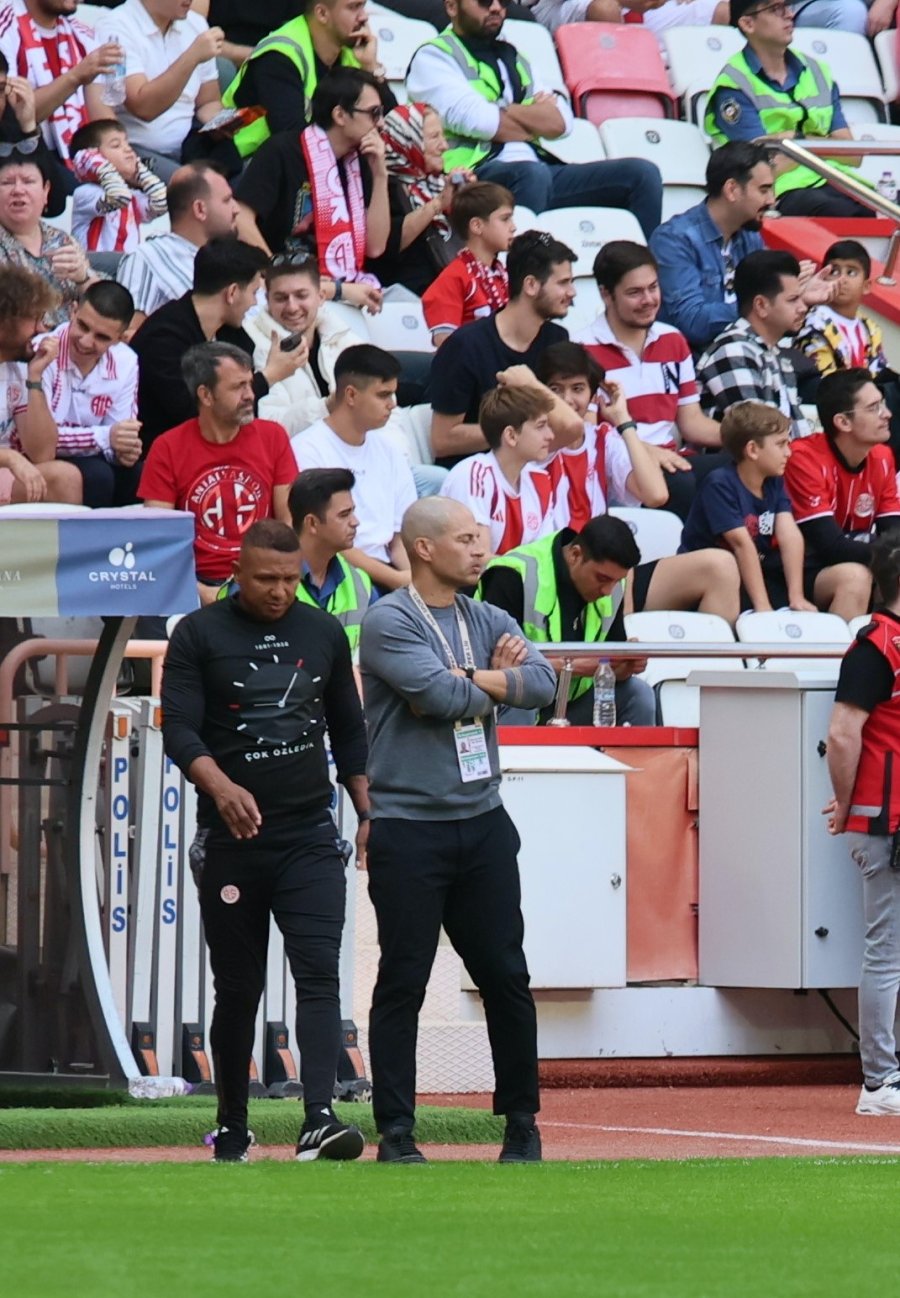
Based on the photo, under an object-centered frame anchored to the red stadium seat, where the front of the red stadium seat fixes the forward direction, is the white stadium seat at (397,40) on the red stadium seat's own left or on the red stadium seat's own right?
on the red stadium seat's own right

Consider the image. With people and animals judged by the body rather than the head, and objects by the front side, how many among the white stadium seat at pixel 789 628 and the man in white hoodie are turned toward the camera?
2

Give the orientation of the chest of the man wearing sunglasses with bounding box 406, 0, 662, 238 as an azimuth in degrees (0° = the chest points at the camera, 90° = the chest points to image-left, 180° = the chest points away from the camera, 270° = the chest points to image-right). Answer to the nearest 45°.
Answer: approximately 315°

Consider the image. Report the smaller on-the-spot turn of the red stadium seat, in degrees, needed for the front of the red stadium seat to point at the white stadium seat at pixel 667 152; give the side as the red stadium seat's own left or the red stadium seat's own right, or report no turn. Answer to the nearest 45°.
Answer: approximately 45° to the red stadium seat's own left

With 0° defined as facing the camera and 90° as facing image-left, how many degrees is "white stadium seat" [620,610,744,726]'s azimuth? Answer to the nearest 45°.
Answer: approximately 315°

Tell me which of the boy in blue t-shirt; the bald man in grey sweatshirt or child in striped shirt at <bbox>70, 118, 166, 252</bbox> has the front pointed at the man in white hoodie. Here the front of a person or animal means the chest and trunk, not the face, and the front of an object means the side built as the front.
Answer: the child in striped shirt

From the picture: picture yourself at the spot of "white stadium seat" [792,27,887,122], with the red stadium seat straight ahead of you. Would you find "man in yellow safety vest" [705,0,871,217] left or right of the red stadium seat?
left

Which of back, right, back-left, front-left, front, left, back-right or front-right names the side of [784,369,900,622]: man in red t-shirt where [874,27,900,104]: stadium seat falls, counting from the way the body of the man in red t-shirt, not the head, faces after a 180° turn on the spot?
front-right

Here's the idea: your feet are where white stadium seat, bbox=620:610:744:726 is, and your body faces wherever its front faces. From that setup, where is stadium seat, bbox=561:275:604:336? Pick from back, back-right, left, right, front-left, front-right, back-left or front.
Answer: back-left

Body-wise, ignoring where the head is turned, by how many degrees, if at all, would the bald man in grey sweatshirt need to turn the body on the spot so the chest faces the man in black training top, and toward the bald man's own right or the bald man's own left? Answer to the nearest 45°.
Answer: approximately 135° to the bald man's own right

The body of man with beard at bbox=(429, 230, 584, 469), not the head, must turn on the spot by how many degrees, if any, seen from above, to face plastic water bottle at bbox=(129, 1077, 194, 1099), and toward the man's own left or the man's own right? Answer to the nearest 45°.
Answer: approximately 45° to the man's own right

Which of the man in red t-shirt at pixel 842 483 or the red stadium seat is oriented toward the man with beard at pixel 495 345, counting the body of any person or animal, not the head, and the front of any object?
the red stadium seat

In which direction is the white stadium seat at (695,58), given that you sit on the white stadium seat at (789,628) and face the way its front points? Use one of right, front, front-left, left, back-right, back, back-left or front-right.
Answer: back
